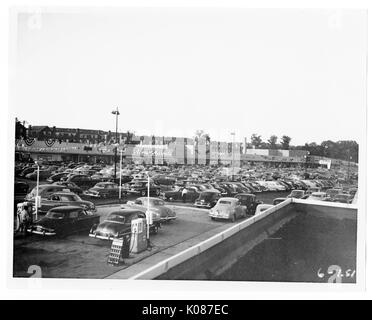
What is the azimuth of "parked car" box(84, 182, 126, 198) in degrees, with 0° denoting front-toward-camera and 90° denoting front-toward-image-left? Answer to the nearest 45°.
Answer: approximately 45°

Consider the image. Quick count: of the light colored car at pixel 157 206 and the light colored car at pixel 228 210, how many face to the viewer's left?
1

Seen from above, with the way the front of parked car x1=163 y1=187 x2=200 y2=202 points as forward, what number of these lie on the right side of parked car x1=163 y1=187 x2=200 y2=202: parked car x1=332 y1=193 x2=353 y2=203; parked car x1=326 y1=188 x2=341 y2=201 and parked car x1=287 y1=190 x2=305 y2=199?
0

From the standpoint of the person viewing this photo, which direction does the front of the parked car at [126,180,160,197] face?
facing the viewer and to the left of the viewer

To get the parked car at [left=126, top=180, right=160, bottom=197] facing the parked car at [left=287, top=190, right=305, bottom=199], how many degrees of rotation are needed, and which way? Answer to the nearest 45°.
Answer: approximately 135° to its left

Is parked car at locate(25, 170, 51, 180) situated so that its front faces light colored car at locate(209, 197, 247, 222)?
no
